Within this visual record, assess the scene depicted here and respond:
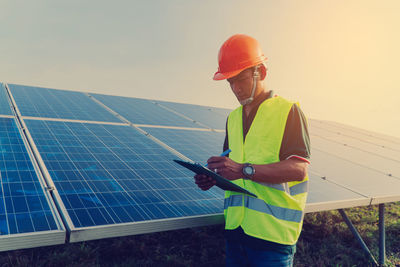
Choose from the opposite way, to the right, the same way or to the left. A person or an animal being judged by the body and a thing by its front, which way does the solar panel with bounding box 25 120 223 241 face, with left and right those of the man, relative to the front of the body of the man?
to the left

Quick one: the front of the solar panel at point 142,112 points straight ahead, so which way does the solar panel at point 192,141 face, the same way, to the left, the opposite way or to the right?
the same way

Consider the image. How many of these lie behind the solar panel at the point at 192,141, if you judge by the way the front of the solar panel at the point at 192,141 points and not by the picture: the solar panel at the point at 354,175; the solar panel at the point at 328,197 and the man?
0

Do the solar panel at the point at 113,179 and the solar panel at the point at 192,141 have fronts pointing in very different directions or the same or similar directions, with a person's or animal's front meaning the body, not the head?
same or similar directions

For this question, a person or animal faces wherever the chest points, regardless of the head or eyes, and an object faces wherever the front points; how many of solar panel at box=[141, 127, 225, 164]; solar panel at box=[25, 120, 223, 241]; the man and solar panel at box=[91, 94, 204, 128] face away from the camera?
0

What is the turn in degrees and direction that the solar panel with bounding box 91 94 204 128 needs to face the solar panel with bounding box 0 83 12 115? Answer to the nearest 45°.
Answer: approximately 90° to its right

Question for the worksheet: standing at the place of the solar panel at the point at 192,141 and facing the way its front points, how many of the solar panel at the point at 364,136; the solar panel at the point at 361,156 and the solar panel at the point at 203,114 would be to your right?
0

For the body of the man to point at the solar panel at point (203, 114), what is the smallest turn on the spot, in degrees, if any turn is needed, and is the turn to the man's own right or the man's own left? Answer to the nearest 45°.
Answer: approximately 135° to the man's own right

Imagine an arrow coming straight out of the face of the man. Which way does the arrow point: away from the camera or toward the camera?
toward the camera

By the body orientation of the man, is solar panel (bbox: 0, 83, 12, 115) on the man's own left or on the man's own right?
on the man's own right

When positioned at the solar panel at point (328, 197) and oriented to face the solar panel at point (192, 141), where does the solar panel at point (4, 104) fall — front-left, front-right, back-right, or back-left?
front-left

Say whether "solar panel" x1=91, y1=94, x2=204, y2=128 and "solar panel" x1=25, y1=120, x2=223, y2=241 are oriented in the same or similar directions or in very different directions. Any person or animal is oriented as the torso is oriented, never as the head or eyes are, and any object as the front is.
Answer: same or similar directions

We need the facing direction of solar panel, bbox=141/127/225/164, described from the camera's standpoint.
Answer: facing the viewer and to the right of the viewer

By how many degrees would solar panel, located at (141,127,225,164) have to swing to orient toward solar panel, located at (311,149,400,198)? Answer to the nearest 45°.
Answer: approximately 45° to its left

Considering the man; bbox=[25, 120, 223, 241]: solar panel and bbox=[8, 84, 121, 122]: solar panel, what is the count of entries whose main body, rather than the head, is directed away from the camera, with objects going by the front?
0

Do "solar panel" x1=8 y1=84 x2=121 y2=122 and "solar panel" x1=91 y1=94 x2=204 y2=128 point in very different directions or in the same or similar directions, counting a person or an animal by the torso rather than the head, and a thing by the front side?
same or similar directions
